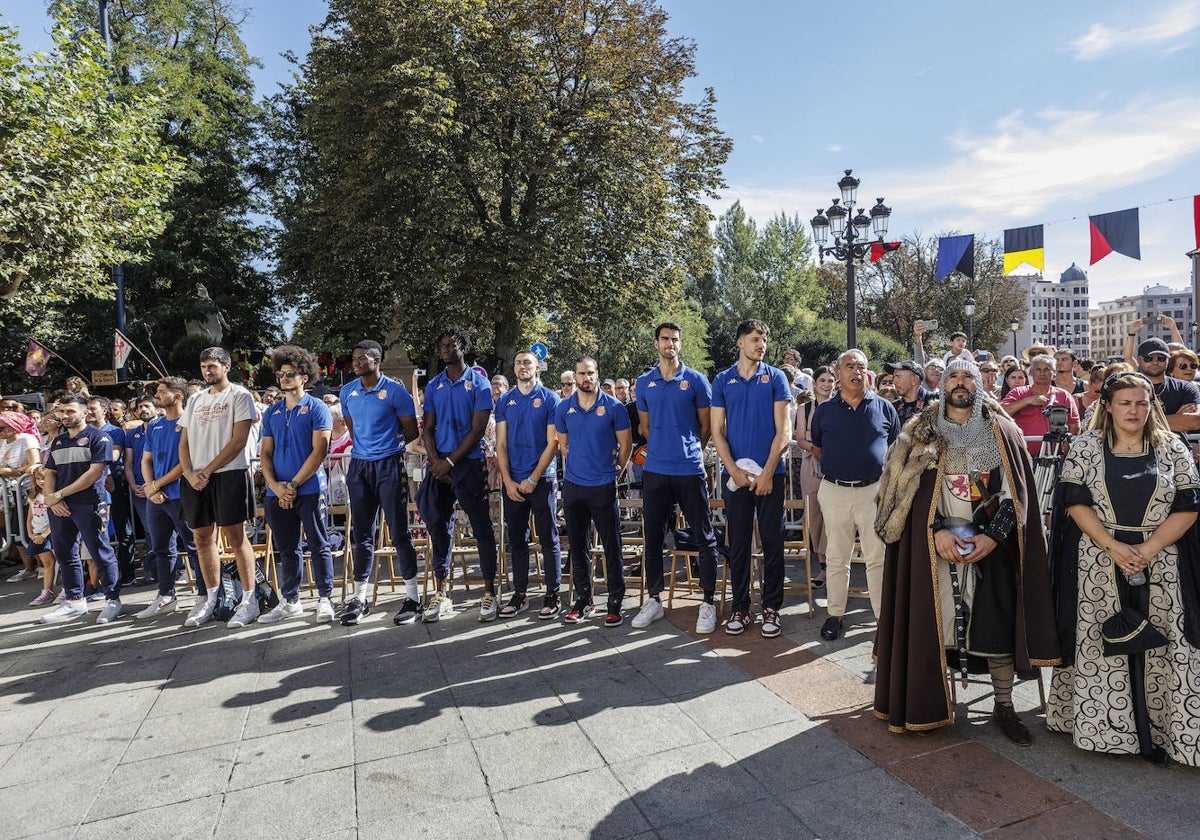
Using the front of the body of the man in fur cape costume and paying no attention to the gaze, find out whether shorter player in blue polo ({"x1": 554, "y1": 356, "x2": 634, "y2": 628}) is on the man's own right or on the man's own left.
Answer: on the man's own right

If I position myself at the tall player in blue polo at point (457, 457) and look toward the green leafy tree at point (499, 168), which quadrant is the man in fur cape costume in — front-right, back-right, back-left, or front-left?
back-right

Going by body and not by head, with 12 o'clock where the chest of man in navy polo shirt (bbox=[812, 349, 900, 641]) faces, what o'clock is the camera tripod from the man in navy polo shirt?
The camera tripod is roughly at 8 o'clock from the man in navy polo shirt.

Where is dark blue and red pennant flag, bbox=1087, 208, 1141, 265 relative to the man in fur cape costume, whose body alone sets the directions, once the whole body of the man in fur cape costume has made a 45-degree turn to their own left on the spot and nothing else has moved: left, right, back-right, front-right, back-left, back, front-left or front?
back-left

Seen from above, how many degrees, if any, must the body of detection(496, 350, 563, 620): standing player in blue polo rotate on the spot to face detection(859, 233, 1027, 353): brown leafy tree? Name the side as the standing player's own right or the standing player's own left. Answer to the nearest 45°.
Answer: approximately 135° to the standing player's own left

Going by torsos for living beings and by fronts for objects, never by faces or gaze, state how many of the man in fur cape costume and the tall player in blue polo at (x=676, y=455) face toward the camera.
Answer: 2
